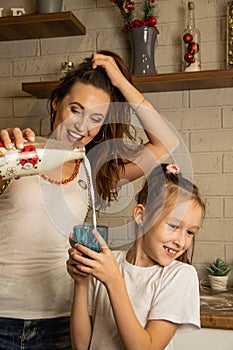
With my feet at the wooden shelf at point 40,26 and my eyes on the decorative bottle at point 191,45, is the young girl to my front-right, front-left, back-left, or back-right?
front-right

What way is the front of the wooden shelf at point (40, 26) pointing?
toward the camera

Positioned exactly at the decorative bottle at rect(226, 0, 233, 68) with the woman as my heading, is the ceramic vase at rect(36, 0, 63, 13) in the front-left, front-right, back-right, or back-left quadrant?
front-right

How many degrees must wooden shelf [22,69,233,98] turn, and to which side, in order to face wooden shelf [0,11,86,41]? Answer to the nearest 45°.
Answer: approximately 90° to its right

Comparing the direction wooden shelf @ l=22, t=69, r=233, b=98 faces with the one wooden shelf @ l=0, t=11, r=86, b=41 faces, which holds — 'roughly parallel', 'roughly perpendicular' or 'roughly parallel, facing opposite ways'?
roughly parallel

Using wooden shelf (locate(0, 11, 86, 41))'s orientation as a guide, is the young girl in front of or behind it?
in front

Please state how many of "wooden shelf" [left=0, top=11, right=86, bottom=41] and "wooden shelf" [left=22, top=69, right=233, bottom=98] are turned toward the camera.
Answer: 2
